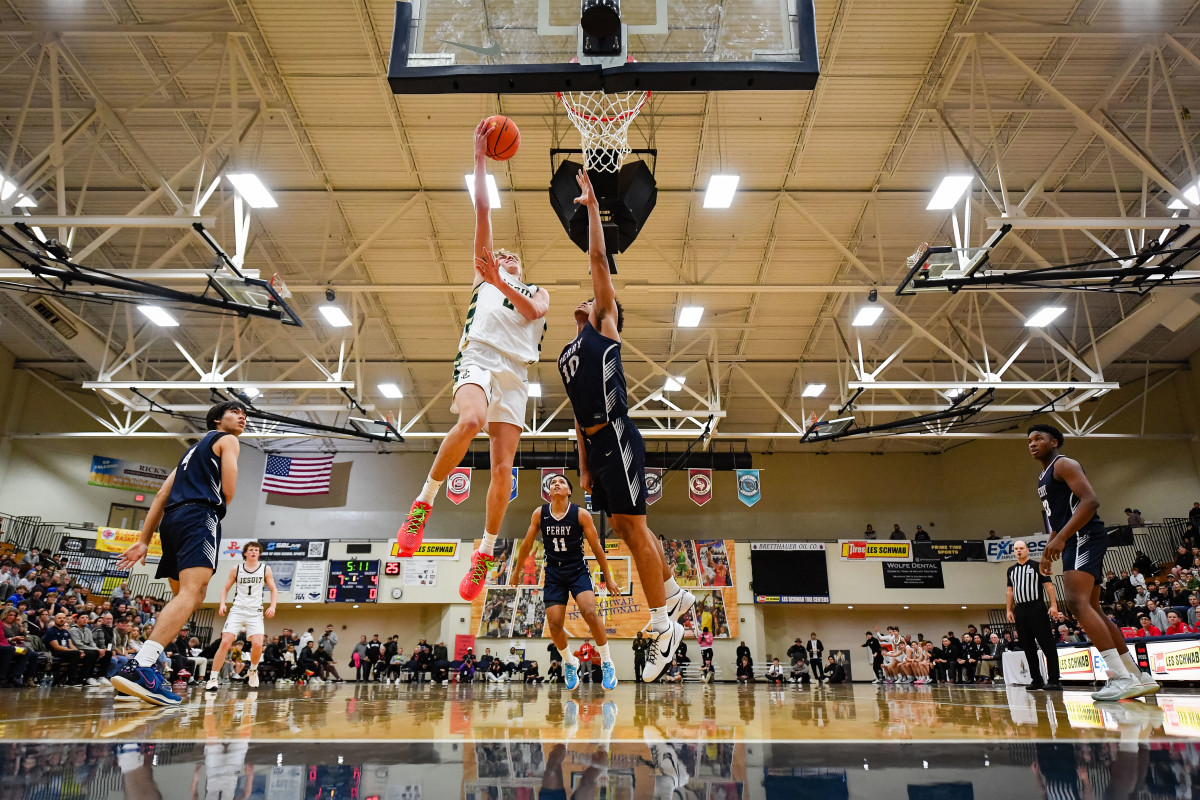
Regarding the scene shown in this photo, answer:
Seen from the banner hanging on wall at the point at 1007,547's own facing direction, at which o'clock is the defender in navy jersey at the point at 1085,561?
The defender in navy jersey is roughly at 12 o'clock from the banner hanging on wall.

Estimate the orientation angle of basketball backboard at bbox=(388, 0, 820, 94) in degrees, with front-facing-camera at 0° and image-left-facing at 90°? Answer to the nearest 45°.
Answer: approximately 180°

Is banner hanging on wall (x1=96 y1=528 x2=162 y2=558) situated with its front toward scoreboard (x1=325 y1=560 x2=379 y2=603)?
no

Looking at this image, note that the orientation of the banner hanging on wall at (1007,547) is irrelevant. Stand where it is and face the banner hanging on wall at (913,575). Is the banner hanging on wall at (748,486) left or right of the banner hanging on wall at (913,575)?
left

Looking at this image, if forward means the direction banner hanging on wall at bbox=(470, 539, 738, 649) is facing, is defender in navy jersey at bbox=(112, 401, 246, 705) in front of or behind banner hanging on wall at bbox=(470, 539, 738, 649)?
in front

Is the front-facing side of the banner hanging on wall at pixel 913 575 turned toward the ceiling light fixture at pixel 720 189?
yes

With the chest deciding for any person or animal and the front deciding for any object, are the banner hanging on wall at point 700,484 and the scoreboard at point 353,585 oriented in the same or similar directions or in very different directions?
same or similar directions

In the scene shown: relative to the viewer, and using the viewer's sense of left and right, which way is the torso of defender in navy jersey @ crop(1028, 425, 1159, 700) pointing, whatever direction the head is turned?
facing to the left of the viewer

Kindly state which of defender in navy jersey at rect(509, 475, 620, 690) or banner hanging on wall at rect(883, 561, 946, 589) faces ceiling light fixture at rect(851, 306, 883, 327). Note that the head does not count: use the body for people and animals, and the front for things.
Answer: the banner hanging on wall

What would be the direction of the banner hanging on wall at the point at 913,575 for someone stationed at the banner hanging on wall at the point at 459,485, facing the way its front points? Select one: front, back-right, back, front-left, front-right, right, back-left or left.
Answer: left

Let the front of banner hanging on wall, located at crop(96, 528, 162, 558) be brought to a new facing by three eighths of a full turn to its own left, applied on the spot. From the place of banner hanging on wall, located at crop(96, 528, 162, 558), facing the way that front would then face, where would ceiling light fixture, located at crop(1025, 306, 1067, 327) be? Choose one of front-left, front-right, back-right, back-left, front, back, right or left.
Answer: right

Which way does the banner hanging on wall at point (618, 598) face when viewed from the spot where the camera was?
facing the viewer

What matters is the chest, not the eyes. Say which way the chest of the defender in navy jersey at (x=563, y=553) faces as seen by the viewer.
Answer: toward the camera

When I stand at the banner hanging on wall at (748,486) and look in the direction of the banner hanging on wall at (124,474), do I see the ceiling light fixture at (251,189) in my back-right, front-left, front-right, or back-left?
front-left

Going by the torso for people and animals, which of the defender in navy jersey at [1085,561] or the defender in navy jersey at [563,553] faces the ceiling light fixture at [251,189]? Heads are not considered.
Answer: the defender in navy jersey at [1085,561]

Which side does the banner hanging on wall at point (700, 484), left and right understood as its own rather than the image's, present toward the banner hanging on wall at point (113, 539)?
right

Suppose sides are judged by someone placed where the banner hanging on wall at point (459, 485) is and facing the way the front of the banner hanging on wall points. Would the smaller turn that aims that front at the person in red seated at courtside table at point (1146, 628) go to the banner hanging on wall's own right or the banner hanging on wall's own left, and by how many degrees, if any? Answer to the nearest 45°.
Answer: approximately 45° to the banner hanging on wall's own left

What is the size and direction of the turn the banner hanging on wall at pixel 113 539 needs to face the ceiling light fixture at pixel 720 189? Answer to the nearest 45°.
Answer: approximately 45° to its left

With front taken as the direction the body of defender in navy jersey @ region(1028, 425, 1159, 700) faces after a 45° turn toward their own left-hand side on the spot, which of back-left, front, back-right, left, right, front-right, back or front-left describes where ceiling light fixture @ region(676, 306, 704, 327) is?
right

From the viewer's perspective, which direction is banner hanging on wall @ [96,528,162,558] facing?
toward the camera
